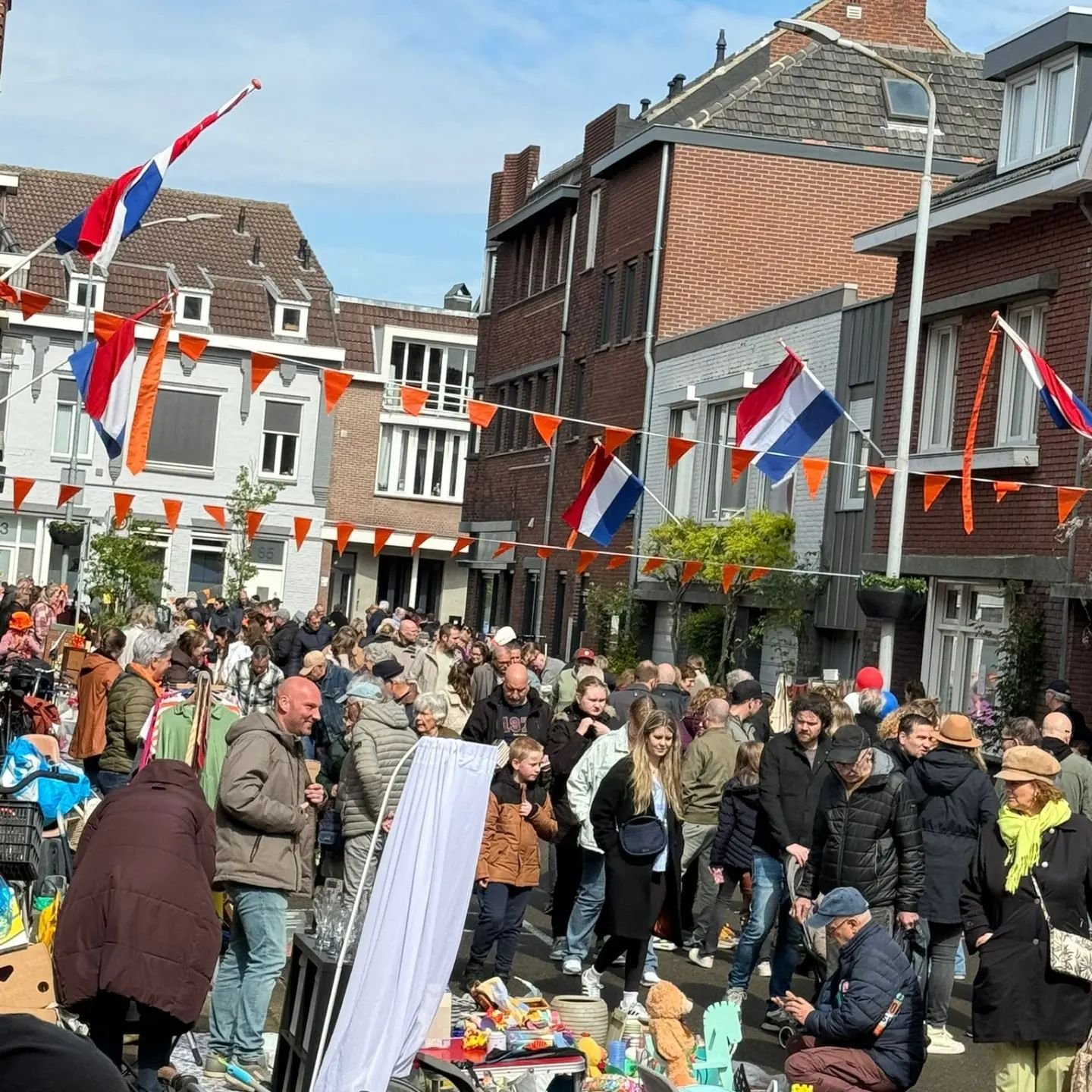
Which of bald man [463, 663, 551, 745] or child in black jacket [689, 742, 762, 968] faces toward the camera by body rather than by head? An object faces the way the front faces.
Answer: the bald man

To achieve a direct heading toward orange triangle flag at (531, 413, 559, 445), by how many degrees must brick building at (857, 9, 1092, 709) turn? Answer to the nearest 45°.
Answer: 0° — it already faces it

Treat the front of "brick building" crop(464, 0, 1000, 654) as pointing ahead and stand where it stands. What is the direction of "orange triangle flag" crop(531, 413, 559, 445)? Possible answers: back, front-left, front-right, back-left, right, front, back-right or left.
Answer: front-left

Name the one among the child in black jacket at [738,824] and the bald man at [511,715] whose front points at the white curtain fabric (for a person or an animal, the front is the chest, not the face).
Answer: the bald man

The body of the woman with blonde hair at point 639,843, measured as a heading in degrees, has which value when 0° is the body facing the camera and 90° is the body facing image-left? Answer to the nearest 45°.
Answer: approximately 315°

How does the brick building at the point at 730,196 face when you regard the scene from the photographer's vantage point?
facing the viewer and to the left of the viewer

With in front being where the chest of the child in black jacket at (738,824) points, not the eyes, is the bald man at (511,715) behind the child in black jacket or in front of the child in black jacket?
in front

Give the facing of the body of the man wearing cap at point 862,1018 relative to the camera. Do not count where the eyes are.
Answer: to the viewer's left

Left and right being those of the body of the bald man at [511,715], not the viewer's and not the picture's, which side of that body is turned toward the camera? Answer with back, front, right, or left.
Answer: front

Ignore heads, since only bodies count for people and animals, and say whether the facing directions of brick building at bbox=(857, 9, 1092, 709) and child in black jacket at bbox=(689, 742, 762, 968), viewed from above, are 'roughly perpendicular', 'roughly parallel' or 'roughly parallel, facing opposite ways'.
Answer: roughly perpendicular

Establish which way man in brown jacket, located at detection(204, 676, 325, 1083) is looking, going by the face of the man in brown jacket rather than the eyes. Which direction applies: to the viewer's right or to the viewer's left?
to the viewer's right

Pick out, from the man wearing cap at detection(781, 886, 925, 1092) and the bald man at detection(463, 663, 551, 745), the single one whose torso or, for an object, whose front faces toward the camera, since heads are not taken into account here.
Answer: the bald man

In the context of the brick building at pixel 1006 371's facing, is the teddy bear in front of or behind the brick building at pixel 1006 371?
in front
